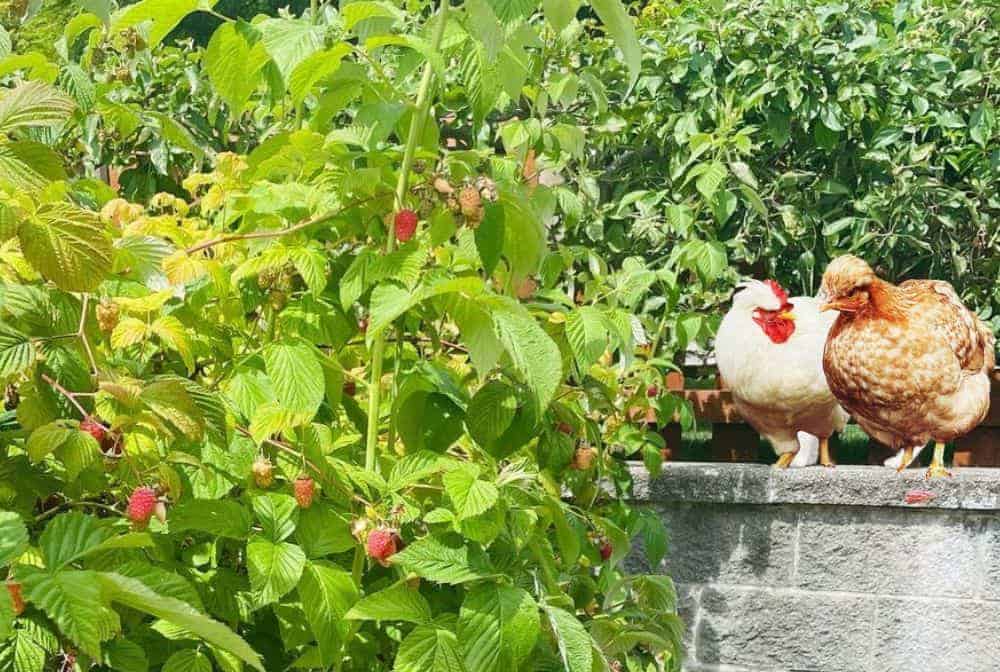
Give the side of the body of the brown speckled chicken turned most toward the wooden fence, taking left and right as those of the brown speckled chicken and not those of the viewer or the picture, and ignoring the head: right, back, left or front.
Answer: right

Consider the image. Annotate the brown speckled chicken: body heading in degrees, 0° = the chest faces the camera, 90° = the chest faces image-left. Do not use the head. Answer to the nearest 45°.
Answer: approximately 45°

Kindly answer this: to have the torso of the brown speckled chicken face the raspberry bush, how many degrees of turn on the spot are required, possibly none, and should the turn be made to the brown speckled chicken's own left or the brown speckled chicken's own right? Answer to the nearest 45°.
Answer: approximately 45° to the brown speckled chicken's own left
